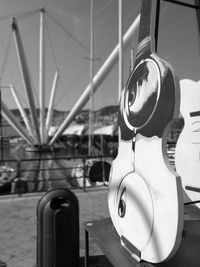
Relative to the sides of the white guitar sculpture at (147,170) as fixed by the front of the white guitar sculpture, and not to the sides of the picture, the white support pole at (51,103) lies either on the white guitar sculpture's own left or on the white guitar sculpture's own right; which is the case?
on the white guitar sculpture's own right

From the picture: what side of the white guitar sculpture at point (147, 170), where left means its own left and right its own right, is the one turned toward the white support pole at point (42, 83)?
right

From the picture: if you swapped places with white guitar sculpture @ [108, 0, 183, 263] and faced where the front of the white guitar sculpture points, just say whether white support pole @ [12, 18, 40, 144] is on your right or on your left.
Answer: on your right

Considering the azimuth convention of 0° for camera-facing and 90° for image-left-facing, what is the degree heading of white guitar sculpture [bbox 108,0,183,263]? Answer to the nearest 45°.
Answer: approximately 45°

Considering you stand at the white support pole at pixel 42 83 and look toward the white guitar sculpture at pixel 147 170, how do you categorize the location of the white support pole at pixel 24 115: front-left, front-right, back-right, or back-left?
back-right

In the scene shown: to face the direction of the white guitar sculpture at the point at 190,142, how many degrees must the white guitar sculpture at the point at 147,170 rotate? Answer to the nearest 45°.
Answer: approximately 180°

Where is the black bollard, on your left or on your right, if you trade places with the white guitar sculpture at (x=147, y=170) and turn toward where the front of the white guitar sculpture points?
on your right

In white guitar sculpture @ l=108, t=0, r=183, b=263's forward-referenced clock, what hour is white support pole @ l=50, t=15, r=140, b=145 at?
The white support pole is roughly at 4 o'clock from the white guitar sculpture.

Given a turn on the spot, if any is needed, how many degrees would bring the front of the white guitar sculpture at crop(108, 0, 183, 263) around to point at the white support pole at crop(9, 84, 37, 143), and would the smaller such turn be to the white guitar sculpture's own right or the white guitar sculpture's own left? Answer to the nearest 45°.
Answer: approximately 90° to the white guitar sculpture's own right

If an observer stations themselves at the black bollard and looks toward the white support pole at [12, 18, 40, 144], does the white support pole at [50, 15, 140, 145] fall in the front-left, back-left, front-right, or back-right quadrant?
front-right
